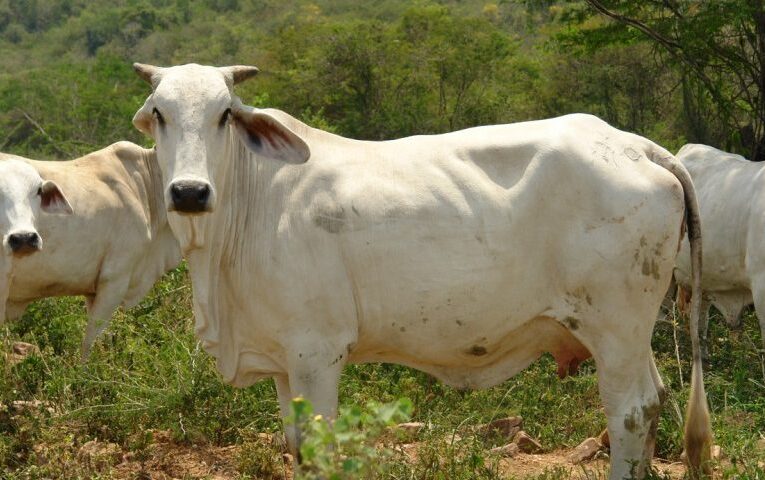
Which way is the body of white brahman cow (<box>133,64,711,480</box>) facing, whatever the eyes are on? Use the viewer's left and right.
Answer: facing to the left of the viewer

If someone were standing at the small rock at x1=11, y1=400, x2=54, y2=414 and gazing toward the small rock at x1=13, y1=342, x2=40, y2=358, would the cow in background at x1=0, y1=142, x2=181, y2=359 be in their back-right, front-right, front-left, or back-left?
front-right

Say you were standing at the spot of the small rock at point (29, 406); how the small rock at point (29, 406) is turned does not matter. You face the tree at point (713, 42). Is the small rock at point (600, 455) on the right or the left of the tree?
right

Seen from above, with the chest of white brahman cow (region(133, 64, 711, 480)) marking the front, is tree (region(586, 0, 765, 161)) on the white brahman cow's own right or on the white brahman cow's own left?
on the white brahman cow's own right

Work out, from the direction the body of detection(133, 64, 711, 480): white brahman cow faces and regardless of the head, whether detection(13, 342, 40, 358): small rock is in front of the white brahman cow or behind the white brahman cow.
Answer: in front

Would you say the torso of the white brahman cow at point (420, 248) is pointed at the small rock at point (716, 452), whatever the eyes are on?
no

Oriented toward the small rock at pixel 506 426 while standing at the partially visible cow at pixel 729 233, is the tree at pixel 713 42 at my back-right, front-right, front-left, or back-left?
back-right

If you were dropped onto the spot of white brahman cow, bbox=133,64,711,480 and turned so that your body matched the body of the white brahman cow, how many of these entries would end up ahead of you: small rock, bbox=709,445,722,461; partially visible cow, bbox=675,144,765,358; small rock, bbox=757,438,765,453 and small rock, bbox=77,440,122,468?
1

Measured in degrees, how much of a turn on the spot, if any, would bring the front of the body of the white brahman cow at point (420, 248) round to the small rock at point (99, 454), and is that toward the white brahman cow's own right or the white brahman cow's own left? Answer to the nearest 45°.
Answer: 0° — it already faces it

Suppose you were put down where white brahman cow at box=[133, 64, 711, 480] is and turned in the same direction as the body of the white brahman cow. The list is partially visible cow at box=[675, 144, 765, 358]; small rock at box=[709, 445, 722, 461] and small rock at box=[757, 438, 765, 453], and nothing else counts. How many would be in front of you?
0

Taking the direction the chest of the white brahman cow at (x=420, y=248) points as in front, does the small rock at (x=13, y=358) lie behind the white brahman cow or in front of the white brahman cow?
in front

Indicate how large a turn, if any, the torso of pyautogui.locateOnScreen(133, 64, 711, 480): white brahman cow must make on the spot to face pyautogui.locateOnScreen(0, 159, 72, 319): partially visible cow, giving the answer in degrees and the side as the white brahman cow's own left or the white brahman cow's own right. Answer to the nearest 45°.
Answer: approximately 45° to the white brahman cow's own right

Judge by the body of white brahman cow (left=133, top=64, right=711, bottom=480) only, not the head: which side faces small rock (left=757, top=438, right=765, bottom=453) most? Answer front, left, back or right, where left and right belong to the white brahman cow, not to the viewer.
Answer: back

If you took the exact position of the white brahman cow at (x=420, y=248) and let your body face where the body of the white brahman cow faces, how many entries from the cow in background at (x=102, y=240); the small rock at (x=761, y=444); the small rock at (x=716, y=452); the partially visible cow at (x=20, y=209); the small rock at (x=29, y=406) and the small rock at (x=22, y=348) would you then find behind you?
2

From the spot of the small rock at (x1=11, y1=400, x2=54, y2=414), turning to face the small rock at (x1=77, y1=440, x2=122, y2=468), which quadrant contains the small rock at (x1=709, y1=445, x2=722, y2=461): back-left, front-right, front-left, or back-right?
front-left
